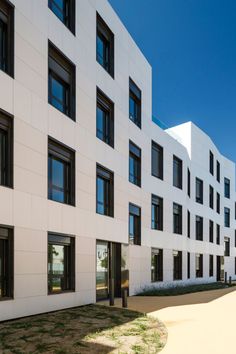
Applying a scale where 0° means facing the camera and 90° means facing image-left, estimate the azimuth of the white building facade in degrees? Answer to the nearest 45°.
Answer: approximately 315°
